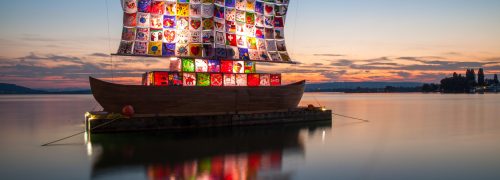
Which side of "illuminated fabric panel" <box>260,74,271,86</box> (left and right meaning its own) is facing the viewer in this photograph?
front

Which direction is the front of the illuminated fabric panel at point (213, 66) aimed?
toward the camera

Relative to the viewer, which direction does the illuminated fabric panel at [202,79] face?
toward the camera

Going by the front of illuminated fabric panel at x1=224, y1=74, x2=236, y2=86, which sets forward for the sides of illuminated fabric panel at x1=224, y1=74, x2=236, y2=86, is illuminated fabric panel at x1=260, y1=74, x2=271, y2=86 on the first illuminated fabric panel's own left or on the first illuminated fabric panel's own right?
on the first illuminated fabric panel's own left

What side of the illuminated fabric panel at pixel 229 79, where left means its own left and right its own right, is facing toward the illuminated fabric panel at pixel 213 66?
right

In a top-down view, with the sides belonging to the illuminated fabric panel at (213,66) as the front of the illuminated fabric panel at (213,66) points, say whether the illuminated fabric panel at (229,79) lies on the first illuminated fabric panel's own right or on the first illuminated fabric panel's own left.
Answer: on the first illuminated fabric panel's own left

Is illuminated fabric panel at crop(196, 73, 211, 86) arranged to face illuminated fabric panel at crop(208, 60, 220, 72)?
no

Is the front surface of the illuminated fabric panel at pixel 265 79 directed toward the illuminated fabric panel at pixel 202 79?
no

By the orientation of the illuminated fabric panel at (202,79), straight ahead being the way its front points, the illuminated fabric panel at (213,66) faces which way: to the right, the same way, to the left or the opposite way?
the same way
